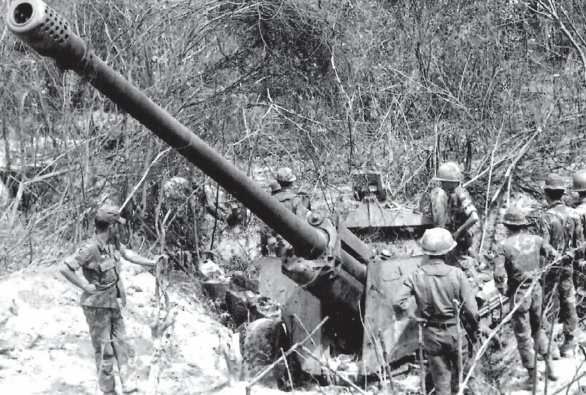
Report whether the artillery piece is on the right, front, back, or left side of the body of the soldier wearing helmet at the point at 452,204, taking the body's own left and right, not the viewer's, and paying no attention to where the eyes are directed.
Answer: front

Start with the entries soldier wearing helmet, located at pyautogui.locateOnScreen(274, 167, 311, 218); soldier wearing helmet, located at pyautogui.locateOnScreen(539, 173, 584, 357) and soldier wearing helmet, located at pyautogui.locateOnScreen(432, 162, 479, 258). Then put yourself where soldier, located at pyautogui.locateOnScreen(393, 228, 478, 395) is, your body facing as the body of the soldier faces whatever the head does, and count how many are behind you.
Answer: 0

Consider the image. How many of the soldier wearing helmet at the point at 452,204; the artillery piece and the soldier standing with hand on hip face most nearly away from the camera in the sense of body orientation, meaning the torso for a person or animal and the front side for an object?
0

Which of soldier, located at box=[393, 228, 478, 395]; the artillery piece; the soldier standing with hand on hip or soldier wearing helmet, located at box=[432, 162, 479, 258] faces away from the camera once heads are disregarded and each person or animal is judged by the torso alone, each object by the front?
the soldier

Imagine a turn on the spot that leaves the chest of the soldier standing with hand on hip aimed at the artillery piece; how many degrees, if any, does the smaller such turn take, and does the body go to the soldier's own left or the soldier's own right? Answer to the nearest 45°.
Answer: approximately 45° to the soldier's own left

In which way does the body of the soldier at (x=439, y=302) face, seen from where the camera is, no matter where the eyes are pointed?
away from the camera

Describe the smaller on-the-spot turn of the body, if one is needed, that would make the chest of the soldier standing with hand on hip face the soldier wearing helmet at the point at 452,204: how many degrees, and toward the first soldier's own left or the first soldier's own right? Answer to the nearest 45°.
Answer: approximately 45° to the first soldier's own left

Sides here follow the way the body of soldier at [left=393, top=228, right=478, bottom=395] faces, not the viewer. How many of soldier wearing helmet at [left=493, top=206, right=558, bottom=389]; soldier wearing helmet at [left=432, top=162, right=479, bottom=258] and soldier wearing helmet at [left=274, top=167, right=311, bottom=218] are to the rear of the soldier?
0

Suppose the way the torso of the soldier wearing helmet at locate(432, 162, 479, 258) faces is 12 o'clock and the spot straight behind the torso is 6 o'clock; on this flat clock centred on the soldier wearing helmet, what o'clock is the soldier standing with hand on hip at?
The soldier standing with hand on hip is roughly at 12 o'clock from the soldier wearing helmet.

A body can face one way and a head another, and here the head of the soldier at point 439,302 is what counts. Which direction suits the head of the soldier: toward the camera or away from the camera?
away from the camera

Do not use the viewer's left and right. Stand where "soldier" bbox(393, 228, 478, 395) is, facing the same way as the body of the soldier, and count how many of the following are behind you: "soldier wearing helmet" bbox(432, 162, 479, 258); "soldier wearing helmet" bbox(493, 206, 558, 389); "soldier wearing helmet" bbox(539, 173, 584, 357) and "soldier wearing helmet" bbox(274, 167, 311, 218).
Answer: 0

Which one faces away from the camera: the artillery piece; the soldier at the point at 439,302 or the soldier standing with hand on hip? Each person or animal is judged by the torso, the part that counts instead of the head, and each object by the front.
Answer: the soldier

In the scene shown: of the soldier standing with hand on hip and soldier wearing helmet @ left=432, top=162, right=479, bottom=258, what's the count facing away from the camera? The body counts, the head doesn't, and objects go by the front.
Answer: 0

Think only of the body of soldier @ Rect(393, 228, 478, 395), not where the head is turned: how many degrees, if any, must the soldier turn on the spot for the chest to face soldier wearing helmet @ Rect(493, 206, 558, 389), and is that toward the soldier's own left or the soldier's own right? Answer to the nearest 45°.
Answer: approximately 45° to the soldier's own right

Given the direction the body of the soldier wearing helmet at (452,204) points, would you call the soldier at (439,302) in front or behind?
in front

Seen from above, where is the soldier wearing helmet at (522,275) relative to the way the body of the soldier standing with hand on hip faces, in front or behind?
in front

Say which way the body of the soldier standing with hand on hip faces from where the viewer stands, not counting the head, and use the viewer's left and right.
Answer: facing the viewer and to the right of the viewer

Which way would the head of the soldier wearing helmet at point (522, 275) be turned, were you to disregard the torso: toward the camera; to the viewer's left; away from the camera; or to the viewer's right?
away from the camera

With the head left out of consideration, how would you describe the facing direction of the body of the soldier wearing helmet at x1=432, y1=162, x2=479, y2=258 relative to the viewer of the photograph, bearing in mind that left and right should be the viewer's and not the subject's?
facing the viewer and to the left of the viewer
